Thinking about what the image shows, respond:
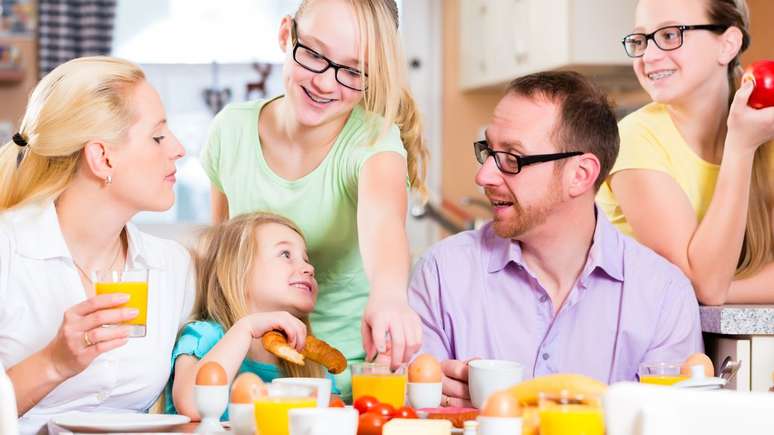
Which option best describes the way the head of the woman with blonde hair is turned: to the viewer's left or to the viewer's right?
to the viewer's right

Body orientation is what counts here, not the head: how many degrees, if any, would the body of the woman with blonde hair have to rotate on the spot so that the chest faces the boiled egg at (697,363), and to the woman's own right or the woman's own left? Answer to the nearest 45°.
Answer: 0° — they already face it

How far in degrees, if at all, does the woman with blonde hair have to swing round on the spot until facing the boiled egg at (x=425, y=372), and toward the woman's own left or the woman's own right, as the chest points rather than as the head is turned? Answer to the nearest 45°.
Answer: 0° — they already face it

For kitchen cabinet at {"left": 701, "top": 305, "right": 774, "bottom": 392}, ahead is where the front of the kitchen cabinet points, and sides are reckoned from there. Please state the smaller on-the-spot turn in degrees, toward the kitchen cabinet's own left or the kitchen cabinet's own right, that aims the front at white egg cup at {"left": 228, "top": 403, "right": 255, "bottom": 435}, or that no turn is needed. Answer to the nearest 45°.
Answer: approximately 45° to the kitchen cabinet's own right

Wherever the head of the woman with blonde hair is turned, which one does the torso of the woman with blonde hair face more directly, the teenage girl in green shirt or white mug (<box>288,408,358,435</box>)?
the white mug

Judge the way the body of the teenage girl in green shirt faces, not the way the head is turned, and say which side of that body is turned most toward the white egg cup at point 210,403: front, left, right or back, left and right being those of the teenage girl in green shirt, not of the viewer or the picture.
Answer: front

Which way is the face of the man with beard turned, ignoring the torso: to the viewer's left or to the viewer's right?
to the viewer's left

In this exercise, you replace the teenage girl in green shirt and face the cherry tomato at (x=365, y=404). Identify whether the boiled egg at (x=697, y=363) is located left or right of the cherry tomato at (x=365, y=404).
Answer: left

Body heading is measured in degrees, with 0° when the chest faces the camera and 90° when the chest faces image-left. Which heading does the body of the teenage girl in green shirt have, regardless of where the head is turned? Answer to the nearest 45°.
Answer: approximately 0°

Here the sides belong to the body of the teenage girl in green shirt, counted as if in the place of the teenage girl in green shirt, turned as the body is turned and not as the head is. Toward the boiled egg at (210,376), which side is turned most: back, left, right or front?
front

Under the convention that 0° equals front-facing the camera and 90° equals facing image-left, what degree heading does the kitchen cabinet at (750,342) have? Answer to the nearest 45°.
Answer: approximately 0°

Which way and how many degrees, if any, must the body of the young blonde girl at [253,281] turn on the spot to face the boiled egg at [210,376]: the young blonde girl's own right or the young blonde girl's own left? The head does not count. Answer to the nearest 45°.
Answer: approximately 45° to the young blonde girl's own right

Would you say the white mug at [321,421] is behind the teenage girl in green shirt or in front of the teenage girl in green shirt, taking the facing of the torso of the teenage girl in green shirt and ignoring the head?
in front

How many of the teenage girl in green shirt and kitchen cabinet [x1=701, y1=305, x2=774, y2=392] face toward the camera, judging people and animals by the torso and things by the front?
2
